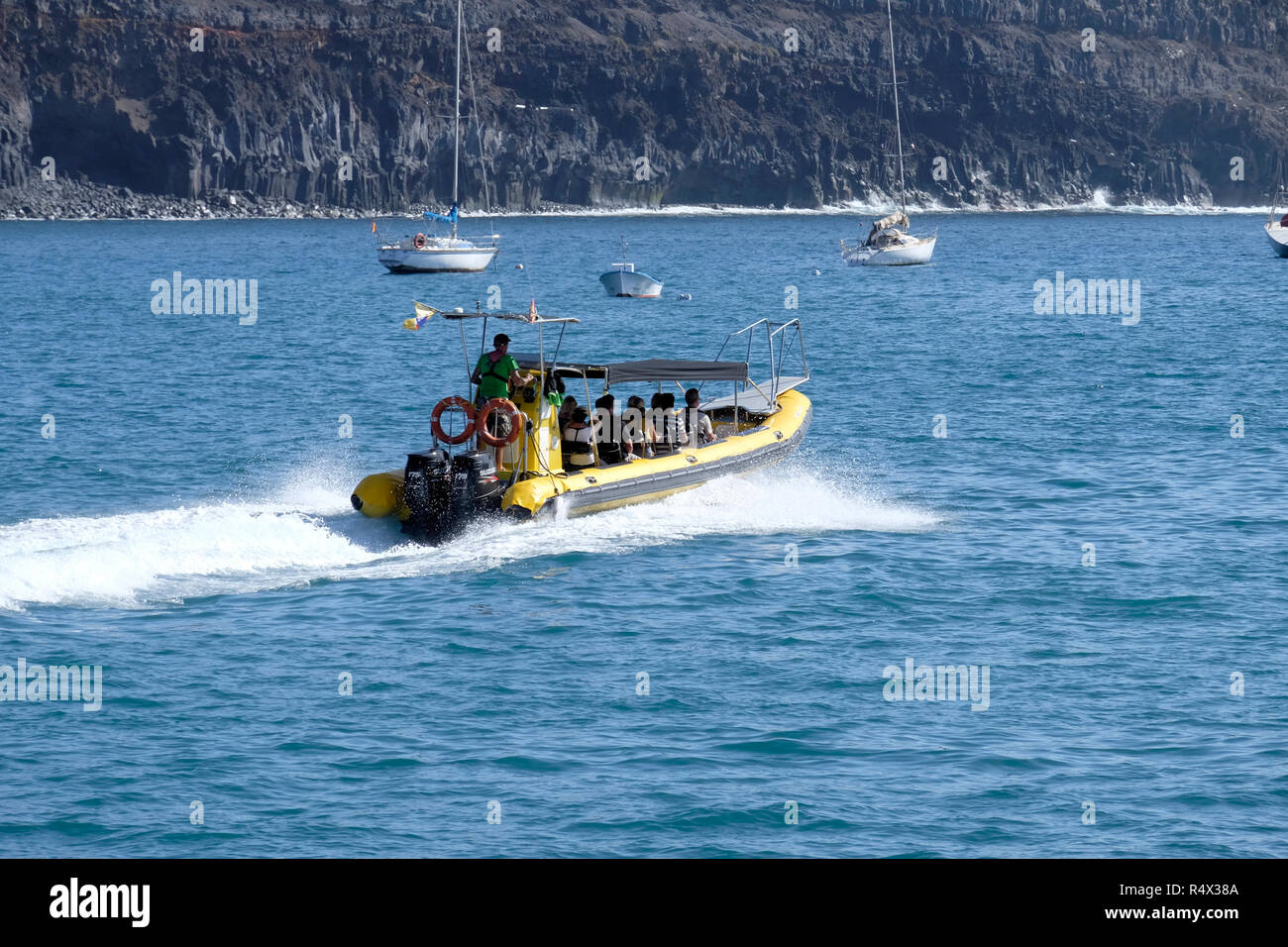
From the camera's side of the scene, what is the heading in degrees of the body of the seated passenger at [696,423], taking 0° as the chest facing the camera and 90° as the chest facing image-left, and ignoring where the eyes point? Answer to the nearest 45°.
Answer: approximately 225°

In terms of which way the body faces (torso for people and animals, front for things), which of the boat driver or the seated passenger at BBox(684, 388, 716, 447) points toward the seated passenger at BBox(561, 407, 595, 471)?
the boat driver

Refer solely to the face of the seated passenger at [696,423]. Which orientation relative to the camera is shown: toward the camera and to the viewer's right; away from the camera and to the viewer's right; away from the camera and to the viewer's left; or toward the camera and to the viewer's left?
away from the camera and to the viewer's right

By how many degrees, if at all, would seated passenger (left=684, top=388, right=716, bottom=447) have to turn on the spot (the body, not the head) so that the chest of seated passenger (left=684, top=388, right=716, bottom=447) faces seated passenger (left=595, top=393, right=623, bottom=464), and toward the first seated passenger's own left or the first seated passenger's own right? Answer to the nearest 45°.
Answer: approximately 180°

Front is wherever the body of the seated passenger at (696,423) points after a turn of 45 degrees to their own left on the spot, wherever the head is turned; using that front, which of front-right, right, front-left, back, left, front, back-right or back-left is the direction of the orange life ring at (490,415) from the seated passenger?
back-left

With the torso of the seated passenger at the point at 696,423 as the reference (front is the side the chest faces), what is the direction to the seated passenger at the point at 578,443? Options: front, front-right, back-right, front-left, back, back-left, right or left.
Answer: back

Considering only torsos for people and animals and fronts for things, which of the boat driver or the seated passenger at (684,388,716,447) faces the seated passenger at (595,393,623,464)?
the boat driver

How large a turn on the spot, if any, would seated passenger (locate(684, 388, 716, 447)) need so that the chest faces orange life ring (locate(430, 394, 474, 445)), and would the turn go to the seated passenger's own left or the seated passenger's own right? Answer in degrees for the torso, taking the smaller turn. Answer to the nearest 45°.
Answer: approximately 180°

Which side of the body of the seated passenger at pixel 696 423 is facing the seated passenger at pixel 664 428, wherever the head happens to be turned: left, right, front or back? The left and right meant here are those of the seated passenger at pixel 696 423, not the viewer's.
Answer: back

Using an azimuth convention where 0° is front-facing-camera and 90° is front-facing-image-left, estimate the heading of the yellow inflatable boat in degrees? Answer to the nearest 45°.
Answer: approximately 225°

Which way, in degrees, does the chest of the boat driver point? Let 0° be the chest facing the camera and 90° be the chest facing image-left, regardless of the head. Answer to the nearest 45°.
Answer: approximately 225°

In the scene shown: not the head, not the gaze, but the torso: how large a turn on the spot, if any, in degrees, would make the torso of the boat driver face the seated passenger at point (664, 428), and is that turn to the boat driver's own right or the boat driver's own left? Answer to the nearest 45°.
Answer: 0° — they already face them

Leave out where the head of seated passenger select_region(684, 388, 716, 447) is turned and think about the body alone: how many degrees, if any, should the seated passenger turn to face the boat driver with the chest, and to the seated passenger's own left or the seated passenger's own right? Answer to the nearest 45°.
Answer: approximately 180°

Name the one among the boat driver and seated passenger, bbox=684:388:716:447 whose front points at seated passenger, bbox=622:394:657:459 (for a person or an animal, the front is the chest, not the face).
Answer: the boat driver
